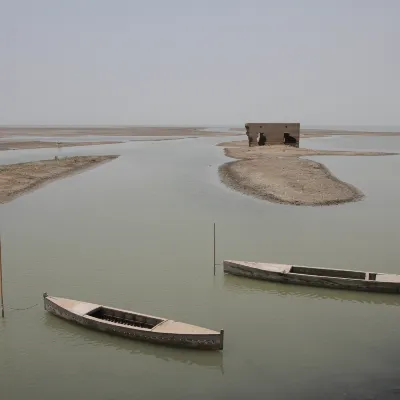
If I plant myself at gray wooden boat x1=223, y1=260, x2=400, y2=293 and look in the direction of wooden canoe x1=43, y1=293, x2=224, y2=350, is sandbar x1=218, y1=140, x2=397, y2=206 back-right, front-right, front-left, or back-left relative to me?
back-right

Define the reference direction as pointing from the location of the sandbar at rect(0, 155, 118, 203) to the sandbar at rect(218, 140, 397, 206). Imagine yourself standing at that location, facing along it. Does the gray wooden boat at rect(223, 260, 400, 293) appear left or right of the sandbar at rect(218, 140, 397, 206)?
right
